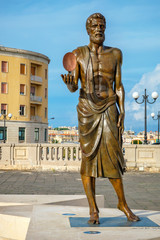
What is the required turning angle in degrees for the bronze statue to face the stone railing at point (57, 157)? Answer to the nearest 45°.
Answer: approximately 180°

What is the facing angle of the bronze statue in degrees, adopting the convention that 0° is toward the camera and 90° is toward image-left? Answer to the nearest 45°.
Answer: approximately 0°
